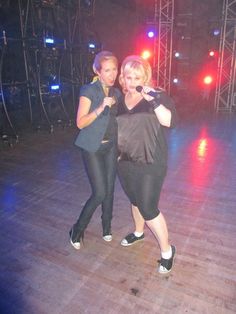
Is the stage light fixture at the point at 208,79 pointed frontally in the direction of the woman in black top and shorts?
yes

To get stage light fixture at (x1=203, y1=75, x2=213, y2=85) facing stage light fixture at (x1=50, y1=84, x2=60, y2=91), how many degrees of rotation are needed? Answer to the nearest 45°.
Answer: approximately 45° to its right

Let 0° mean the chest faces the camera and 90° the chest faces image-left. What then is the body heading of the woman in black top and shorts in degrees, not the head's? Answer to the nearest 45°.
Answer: approximately 45°

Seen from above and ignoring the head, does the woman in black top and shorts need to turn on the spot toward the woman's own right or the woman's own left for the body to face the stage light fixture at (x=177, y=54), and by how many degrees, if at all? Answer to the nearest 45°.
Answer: approximately 135° to the woman's own right
